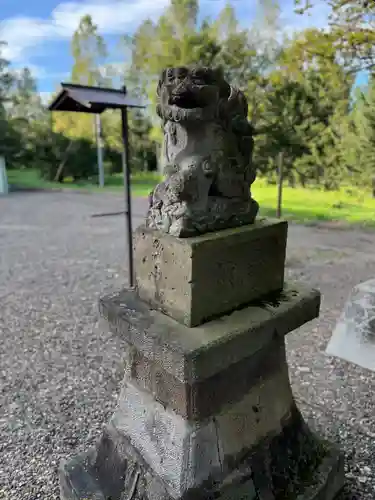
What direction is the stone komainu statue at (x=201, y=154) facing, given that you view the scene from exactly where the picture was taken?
facing the viewer and to the left of the viewer

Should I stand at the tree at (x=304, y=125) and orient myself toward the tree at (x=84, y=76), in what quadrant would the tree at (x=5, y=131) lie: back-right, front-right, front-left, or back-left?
front-left

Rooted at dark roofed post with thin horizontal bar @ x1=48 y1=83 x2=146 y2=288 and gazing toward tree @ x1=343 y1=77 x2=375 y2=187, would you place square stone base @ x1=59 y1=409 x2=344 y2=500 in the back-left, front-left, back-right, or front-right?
back-right

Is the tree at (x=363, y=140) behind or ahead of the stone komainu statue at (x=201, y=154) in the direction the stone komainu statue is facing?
behind

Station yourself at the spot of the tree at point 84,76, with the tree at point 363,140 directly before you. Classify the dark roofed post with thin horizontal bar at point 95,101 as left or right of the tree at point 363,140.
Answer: right

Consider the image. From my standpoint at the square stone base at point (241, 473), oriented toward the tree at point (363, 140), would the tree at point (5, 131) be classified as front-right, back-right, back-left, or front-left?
front-left

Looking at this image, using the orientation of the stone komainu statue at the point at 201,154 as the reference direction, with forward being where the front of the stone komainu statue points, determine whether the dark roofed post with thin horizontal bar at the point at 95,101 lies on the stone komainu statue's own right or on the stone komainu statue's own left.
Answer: on the stone komainu statue's own right

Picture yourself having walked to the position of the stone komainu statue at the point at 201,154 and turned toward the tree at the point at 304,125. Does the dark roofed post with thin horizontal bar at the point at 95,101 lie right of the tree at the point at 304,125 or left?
left

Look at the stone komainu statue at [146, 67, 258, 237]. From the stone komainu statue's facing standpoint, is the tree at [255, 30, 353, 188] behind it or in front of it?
behind

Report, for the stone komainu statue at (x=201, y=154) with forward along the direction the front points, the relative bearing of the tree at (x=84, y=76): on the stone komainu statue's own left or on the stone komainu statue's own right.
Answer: on the stone komainu statue's own right
